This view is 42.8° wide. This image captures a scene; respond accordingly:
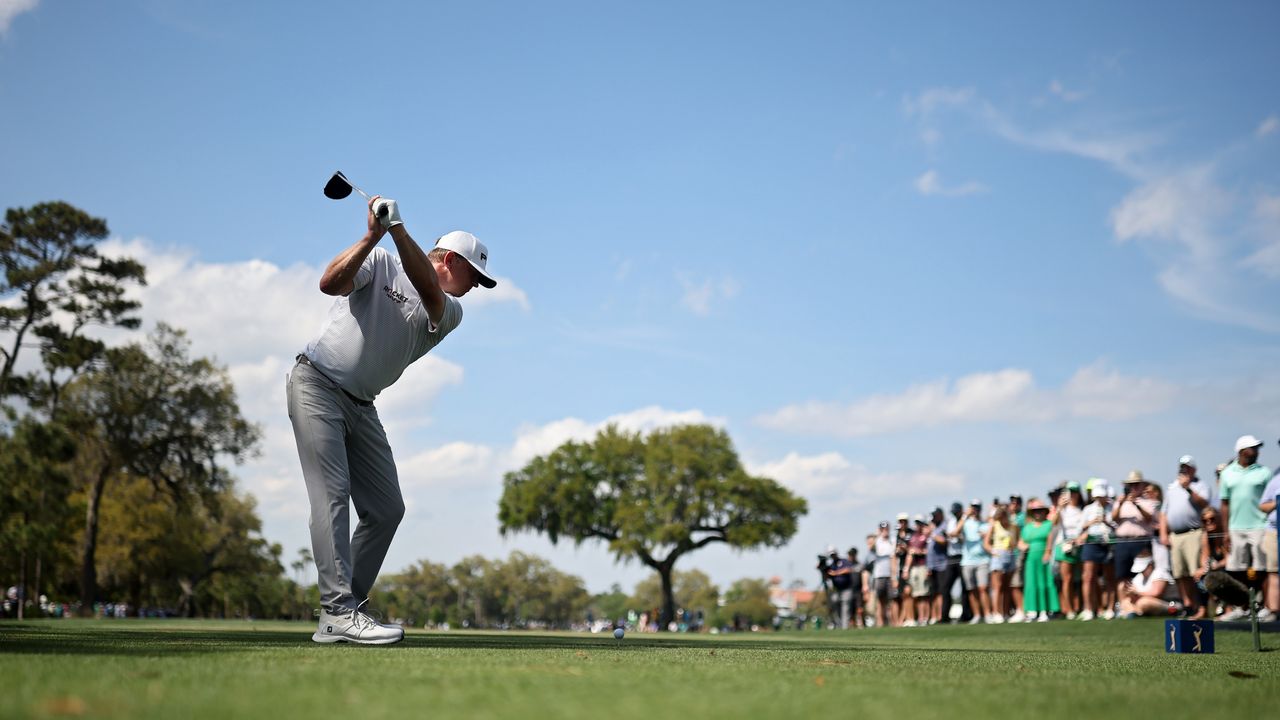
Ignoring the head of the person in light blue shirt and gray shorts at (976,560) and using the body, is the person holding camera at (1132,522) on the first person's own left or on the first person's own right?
on the first person's own left

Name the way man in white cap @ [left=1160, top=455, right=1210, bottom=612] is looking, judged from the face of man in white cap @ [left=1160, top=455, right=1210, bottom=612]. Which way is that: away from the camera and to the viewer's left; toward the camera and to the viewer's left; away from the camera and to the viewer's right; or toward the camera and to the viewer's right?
toward the camera and to the viewer's left

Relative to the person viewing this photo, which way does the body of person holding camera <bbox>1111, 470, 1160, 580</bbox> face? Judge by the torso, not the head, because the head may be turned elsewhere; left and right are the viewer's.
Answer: facing the viewer and to the left of the viewer

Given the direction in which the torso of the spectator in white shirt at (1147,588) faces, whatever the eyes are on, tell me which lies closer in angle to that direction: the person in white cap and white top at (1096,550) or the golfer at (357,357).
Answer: the golfer

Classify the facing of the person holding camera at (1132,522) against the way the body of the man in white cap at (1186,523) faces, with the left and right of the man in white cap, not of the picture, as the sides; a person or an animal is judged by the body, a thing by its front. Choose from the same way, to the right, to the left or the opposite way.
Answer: the same way

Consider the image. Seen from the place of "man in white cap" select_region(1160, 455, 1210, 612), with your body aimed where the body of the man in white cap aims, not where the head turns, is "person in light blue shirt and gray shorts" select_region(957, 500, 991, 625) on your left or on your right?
on your right

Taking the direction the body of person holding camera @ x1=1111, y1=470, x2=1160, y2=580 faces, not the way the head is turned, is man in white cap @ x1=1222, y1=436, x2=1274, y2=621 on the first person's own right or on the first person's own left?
on the first person's own left

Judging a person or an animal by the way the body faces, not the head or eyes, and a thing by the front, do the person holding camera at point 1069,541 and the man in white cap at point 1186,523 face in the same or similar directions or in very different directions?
same or similar directions

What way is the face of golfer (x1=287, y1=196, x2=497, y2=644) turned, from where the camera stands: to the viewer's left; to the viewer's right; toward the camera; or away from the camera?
to the viewer's right

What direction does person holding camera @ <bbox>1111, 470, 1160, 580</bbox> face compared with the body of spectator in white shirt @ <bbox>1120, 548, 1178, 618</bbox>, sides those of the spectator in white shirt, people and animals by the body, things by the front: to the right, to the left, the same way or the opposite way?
the same way

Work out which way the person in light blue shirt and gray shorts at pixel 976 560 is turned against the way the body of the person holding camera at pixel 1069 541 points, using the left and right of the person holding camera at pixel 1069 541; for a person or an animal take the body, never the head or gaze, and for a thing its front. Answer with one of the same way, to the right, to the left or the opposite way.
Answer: the same way

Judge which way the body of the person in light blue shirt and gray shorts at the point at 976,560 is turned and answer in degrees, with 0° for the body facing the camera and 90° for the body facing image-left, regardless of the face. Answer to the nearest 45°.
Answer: approximately 45°

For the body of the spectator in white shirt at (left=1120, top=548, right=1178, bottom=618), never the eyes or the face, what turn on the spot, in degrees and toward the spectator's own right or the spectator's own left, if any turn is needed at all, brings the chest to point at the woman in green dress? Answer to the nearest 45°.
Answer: approximately 90° to the spectator's own right

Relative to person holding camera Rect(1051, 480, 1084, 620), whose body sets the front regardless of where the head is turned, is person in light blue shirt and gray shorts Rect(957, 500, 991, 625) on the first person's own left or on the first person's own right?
on the first person's own right

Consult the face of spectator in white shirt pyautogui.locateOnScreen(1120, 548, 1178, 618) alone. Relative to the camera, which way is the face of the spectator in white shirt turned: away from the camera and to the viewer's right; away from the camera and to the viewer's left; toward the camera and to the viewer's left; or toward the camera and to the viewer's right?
toward the camera and to the viewer's left

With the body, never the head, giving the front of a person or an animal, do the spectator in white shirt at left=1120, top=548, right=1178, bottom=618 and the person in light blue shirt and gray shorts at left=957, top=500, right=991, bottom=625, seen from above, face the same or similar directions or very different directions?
same or similar directions

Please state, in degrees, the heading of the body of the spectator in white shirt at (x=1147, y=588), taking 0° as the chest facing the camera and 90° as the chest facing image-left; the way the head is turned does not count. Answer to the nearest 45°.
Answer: approximately 45°

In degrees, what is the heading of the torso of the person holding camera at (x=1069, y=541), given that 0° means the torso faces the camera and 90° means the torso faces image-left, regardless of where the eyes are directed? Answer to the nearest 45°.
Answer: approximately 45°
